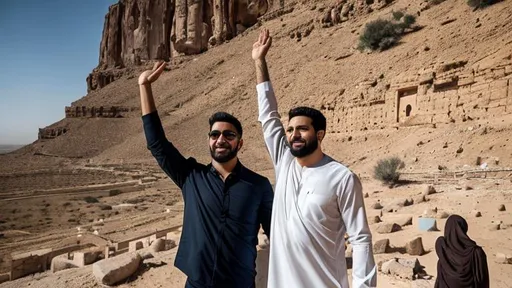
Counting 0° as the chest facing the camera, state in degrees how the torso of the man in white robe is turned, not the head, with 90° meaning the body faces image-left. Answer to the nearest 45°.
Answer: approximately 45°

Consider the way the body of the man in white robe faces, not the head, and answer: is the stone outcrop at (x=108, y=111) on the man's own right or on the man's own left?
on the man's own right

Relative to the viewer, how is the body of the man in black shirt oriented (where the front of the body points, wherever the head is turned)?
toward the camera

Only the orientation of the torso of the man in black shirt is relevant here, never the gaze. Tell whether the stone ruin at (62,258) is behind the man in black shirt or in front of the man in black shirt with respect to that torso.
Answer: behind

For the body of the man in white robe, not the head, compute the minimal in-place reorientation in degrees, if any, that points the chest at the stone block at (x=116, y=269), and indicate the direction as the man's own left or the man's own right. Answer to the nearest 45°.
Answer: approximately 90° to the man's own right

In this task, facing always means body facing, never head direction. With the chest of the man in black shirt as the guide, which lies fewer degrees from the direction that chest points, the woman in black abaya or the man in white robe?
the man in white robe

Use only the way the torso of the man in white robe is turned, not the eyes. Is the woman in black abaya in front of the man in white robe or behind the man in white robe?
behind

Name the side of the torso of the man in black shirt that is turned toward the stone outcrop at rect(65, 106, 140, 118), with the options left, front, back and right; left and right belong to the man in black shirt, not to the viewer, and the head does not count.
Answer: back

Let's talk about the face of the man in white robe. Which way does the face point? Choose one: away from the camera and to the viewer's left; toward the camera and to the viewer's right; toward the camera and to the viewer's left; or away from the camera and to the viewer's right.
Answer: toward the camera and to the viewer's left

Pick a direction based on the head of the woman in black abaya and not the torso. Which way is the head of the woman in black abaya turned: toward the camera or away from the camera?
away from the camera

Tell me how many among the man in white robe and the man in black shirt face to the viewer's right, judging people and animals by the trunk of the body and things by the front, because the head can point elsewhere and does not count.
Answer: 0
